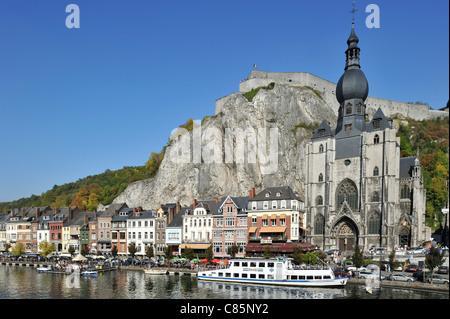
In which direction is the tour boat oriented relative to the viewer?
to the viewer's right
